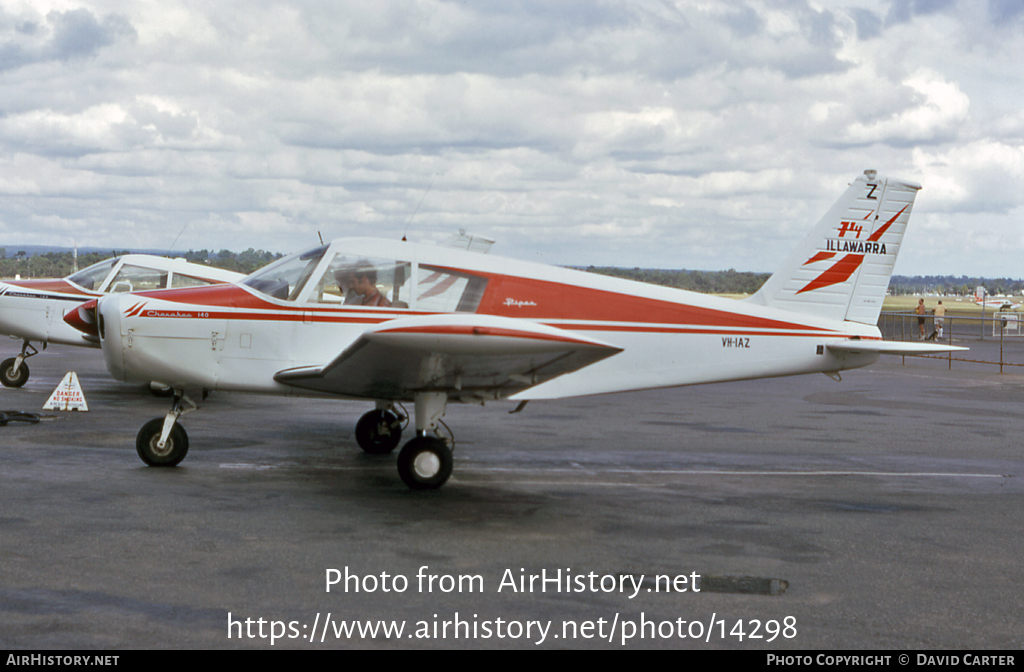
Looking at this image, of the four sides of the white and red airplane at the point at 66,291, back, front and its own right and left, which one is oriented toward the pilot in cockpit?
left

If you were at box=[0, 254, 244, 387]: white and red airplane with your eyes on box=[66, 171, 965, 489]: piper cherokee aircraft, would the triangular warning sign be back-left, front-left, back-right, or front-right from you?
front-right

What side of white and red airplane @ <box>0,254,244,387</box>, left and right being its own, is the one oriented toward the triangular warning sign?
left

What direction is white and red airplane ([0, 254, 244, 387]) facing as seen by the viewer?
to the viewer's left

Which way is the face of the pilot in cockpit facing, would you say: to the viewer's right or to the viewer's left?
to the viewer's left

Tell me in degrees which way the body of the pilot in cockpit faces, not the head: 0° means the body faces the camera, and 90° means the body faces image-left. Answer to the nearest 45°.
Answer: approximately 90°

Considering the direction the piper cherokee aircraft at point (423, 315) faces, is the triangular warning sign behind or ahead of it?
ahead

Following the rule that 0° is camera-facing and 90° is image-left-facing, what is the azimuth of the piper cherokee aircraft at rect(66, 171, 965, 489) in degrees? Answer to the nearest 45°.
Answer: approximately 90°

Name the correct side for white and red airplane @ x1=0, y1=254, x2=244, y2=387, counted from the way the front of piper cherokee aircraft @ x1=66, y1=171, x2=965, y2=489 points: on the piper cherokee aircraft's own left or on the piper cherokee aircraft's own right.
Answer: on the piper cherokee aircraft's own right
